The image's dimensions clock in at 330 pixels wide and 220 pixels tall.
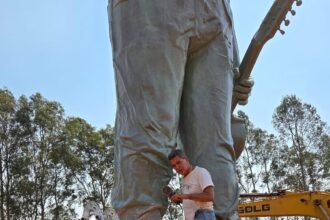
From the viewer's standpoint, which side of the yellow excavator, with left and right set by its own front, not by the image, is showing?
left

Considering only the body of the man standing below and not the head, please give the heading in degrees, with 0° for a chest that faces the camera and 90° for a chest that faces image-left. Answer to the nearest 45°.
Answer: approximately 45°

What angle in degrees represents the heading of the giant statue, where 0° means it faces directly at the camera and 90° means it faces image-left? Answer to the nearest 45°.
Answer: approximately 315°

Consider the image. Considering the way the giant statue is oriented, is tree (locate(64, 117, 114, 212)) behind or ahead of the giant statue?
behind

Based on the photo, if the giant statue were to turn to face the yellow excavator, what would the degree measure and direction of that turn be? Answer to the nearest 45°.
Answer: approximately 135° to its left

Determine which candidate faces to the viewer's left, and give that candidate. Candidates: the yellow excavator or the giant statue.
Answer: the yellow excavator

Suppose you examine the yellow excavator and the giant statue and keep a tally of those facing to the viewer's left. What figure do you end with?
1

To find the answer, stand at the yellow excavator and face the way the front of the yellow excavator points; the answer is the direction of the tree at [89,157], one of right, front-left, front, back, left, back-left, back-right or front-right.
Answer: front-right

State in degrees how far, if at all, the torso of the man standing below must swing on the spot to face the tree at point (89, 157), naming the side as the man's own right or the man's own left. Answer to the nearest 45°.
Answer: approximately 135° to the man's own right
